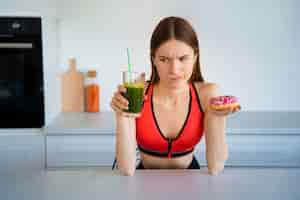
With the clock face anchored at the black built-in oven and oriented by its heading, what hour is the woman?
The woman is roughly at 11 o'clock from the black built-in oven.

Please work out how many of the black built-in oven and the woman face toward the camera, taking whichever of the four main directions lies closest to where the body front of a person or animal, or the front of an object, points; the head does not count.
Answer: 2

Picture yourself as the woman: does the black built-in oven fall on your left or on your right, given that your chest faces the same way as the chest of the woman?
on your right

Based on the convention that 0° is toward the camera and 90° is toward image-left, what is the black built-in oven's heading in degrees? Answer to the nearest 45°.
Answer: approximately 0°

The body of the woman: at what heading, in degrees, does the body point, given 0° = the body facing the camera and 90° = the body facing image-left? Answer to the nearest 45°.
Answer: approximately 0°
